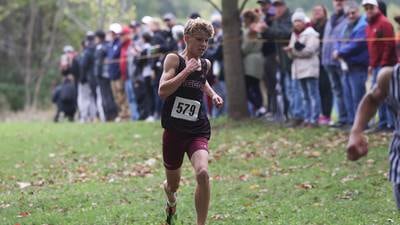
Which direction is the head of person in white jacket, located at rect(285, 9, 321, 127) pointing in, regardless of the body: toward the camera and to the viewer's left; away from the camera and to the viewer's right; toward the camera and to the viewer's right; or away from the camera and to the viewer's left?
toward the camera and to the viewer's left

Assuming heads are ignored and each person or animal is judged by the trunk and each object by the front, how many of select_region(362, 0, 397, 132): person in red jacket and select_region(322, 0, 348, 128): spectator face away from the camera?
0

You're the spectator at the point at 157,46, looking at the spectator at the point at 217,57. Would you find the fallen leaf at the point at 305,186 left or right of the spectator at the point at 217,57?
right

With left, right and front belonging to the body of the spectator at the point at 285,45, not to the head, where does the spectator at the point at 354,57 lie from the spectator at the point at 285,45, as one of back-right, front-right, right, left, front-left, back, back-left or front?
back-left

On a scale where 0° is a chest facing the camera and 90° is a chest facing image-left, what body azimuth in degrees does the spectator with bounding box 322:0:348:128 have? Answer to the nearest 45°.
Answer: approximately 45°

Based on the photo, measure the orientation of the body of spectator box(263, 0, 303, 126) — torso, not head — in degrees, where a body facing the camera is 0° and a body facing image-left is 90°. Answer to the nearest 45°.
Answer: approximately 90°

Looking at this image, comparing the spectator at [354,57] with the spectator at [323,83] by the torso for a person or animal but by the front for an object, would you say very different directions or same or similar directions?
same or similar directions

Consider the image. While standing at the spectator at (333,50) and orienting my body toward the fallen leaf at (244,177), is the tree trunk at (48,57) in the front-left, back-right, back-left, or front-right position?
back-right

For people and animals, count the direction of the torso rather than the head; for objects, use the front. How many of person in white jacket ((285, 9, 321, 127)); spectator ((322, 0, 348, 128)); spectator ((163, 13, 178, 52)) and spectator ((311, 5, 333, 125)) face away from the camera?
0

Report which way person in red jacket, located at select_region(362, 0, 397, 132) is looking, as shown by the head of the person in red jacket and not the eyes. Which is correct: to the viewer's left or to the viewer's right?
to the viewer's left

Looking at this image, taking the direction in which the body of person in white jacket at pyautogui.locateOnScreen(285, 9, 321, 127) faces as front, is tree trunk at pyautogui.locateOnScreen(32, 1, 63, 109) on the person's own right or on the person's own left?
on the person's own right

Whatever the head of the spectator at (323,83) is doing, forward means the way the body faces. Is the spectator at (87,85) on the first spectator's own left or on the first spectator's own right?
on the first spectator's own right

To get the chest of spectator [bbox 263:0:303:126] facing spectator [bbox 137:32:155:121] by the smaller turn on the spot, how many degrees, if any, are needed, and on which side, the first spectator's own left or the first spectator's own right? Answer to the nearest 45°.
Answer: approximately 45° to the first spectator's own right

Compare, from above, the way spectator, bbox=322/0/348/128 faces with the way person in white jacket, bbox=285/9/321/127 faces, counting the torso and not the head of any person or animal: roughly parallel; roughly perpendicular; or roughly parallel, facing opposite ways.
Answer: roughly parallel

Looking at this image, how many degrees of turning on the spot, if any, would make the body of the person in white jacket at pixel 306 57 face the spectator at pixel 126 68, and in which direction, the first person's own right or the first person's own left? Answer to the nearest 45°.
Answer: approximately 90° to the first person's own right
